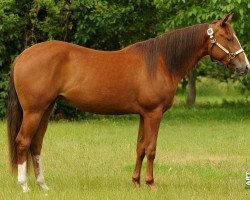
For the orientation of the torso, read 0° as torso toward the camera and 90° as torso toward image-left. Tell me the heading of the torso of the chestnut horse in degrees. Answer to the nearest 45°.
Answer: approximately 270°

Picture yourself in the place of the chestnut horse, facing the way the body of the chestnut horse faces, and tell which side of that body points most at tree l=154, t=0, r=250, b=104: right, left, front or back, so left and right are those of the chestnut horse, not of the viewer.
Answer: left
